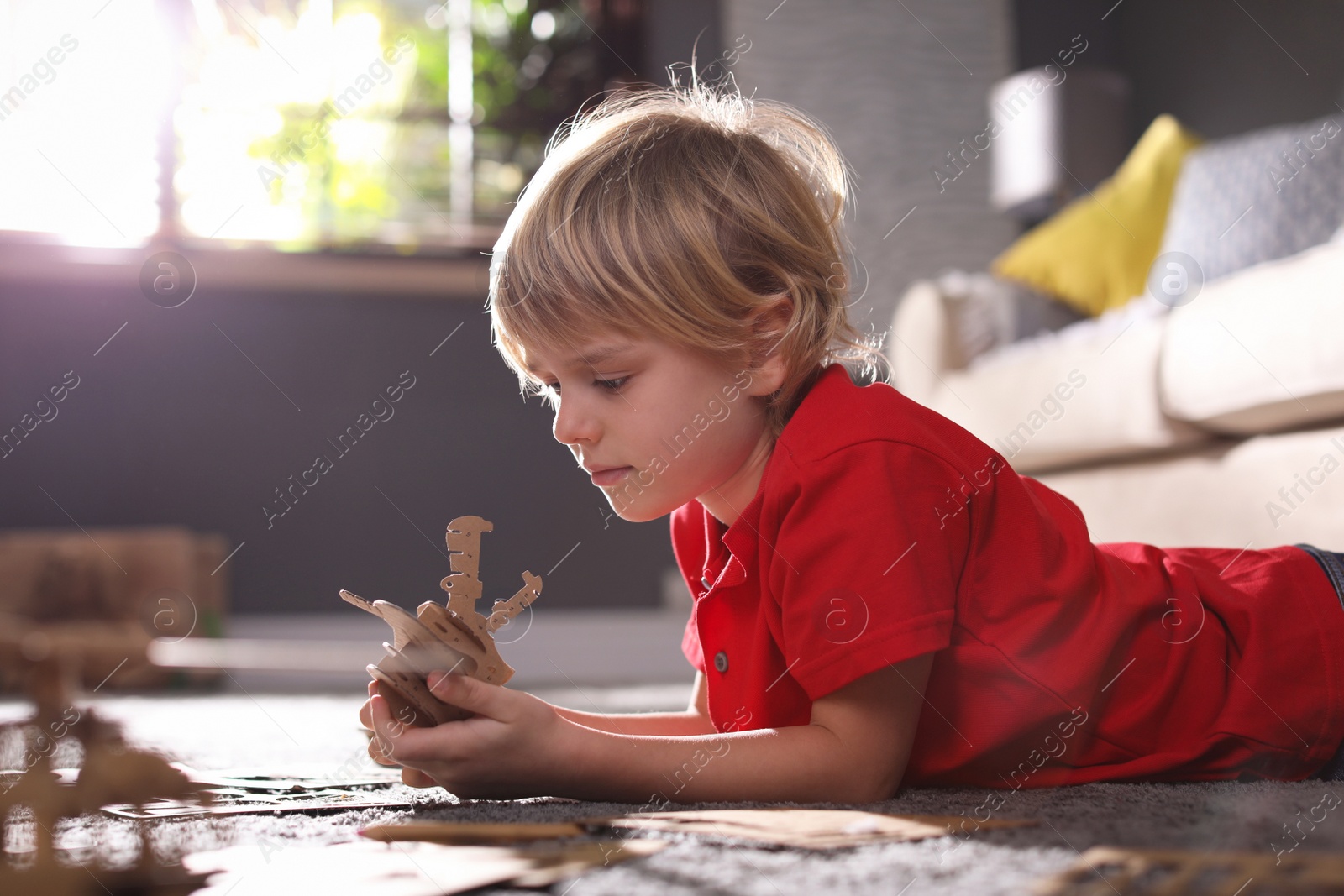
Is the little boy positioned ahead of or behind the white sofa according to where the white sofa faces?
ahead

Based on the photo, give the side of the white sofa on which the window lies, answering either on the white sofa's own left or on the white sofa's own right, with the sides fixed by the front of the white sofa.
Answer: on the white sofa's own right

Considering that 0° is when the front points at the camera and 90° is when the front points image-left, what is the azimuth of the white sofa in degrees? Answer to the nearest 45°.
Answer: approximately 45°

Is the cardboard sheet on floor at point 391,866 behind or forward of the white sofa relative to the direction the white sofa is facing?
forward
